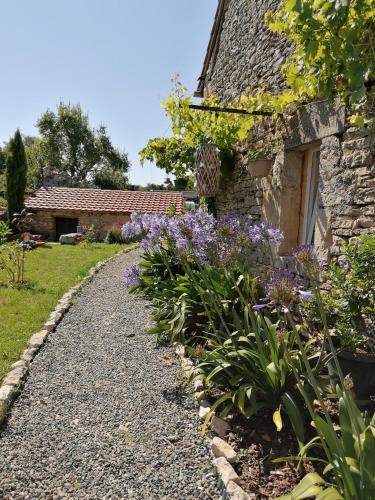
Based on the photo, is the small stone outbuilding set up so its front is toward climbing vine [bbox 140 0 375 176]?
yes

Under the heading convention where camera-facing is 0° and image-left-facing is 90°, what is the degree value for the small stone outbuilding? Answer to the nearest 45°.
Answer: approximately 0°

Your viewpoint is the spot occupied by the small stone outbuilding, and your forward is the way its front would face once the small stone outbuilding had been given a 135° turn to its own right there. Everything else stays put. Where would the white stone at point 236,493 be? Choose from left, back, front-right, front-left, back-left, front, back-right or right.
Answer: back-left

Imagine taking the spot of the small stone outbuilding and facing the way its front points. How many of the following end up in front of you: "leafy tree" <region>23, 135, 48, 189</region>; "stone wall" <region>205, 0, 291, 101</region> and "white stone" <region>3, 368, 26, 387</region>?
2

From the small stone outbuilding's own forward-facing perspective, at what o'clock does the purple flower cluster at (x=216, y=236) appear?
The purple flower cluster is roughly at 12 o'clock from the small stone outbuilding.

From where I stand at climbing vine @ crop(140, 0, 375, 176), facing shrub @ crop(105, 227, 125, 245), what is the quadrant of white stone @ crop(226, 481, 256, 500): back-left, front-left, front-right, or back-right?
back-left

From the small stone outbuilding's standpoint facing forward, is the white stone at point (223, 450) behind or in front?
in front

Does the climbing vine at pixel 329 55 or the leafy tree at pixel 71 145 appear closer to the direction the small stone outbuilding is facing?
the climbing vine

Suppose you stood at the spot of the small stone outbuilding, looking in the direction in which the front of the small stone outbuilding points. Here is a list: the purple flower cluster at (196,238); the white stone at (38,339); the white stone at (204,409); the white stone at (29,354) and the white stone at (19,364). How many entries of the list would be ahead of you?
5

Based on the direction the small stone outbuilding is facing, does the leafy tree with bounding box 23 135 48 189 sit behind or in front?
behind

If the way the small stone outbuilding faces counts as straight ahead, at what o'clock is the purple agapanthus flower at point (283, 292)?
The purple agapanthus flower is roughly at 12 o'clock from the small stone outbuilding.

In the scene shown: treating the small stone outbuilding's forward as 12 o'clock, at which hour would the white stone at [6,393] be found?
The white stone is roughly at 12 o'clock from the small stone outbuilding.

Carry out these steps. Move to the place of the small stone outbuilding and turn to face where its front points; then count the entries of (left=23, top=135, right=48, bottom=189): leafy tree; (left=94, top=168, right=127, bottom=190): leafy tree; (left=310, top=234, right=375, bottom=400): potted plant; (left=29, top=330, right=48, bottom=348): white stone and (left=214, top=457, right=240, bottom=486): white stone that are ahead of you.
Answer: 3

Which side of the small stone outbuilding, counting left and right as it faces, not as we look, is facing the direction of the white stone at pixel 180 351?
front

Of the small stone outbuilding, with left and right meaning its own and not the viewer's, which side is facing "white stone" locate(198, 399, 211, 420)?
front

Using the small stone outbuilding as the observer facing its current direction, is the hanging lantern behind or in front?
in front
